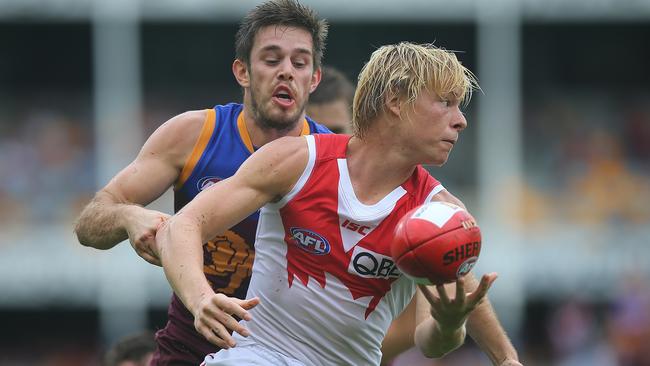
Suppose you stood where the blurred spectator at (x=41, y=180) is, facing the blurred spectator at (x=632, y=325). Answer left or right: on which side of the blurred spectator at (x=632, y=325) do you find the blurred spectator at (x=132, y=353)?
right

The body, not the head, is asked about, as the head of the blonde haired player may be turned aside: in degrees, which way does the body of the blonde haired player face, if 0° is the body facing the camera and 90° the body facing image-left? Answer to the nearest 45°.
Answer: approximately 315°

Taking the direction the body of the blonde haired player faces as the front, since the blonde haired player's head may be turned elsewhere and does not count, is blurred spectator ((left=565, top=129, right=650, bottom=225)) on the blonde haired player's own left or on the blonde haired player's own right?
on the blonde haired player's own left

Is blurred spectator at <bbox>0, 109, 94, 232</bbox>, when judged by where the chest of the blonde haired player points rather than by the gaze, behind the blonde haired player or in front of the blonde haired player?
behind

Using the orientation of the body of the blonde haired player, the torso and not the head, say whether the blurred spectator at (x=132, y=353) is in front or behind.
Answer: behind

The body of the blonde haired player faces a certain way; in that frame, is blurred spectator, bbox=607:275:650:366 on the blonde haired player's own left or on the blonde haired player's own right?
on the blonde haired player's own left
